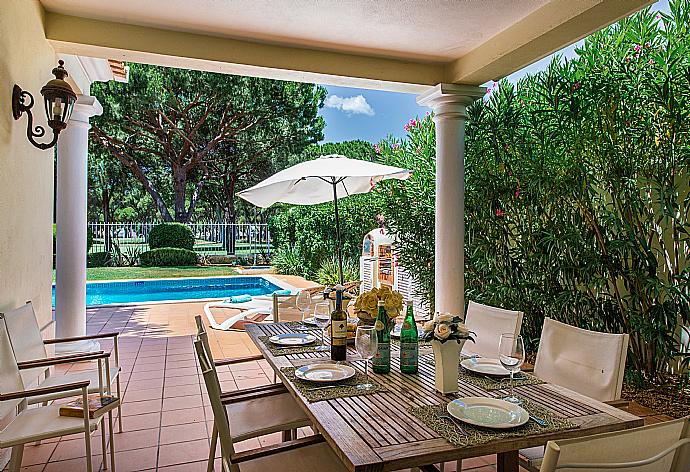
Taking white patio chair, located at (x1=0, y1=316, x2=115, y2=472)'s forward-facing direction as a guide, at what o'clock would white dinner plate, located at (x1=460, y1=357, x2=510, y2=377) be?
The white dinner plate is roughly at 1 o'clock from the white patio chair.

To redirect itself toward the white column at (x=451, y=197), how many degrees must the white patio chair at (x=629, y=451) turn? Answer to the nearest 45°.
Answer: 0° — it already faces it

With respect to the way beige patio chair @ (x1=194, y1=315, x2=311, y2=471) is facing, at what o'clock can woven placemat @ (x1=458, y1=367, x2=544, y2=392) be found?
The woven placemat is roughly at 1 o'clock from the beige patio chair.

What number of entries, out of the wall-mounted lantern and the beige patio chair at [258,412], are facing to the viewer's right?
2

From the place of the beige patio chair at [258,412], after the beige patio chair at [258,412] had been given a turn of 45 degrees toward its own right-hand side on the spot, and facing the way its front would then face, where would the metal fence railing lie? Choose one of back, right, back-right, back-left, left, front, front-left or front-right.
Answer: back-left

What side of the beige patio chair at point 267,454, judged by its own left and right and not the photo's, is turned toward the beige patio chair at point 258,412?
left

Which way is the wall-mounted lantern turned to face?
to the viewer's right

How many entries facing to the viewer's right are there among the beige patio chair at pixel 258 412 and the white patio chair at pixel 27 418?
2

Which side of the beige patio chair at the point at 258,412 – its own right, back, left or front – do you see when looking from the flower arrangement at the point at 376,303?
front

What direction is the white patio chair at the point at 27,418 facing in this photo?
to the viewer's right

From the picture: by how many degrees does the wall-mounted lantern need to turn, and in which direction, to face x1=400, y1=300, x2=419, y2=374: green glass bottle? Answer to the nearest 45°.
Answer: approximately 45° to its right

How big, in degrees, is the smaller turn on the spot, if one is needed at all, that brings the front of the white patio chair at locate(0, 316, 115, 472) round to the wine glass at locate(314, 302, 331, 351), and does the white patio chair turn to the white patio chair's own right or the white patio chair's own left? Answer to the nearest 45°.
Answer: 0° — it already faces it

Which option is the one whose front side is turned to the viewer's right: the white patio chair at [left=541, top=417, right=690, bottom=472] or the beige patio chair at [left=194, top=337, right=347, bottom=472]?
the beige patio chair at [left=194, top=337, right=347, bottom=472]

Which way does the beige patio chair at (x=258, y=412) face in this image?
to the viewer's right
